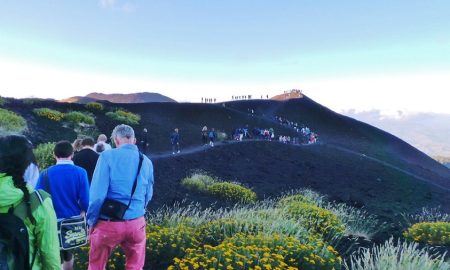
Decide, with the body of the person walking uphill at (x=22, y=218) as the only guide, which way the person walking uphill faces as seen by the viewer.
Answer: away from the camera

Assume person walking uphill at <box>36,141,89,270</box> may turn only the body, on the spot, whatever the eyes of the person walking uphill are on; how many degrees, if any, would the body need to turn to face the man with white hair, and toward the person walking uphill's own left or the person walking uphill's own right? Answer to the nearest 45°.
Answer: approximately 135° to the person walking uphill's own right

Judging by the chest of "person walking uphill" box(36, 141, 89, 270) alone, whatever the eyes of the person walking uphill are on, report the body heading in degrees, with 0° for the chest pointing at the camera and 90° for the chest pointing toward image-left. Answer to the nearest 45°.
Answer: approximately 180°

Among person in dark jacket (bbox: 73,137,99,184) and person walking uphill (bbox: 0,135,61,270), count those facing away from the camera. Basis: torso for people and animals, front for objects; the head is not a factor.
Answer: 2

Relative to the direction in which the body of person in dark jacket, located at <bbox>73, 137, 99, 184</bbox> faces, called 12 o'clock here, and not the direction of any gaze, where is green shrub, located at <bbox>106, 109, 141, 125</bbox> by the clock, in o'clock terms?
The green shrub is roughly at 12 o'clock from the person in dark jacket.

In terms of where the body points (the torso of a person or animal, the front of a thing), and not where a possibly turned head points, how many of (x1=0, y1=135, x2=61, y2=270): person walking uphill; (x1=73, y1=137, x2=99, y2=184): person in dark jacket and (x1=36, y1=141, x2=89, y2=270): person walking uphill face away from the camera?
3

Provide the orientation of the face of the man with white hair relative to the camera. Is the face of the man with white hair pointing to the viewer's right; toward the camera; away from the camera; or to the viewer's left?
away from the camera

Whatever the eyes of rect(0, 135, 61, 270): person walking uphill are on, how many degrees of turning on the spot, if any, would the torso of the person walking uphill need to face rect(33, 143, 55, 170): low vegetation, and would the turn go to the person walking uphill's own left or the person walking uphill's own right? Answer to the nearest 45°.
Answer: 0° — they already face it

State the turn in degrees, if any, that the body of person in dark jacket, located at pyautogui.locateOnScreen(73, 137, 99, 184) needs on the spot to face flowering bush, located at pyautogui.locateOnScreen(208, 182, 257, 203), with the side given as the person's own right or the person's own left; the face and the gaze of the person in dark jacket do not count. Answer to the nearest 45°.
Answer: approximately 45° to the person's own right

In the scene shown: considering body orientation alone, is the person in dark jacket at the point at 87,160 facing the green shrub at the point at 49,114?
yes

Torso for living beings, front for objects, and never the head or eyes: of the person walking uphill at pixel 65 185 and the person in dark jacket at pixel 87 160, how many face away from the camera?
2

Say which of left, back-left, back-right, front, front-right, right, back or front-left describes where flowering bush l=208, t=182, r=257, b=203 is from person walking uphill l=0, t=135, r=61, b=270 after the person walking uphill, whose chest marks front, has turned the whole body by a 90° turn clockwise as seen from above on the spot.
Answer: front-left

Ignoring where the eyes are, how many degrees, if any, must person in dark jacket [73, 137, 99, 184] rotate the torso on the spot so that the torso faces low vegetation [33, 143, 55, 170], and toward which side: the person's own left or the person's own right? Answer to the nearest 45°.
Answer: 0° — they already face it

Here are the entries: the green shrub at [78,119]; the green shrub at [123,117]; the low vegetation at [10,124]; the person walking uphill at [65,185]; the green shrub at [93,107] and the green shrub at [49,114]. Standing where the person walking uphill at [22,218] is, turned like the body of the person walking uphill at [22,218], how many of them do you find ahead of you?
6

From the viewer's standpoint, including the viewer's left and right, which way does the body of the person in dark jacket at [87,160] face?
facing away from the viewer

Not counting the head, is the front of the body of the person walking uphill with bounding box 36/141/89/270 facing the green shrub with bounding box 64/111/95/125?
yes

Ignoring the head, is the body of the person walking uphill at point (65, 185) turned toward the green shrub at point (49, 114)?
yes

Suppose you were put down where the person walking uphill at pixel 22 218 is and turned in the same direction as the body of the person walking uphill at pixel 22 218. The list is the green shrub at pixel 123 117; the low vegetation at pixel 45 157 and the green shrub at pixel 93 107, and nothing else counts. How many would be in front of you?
3
